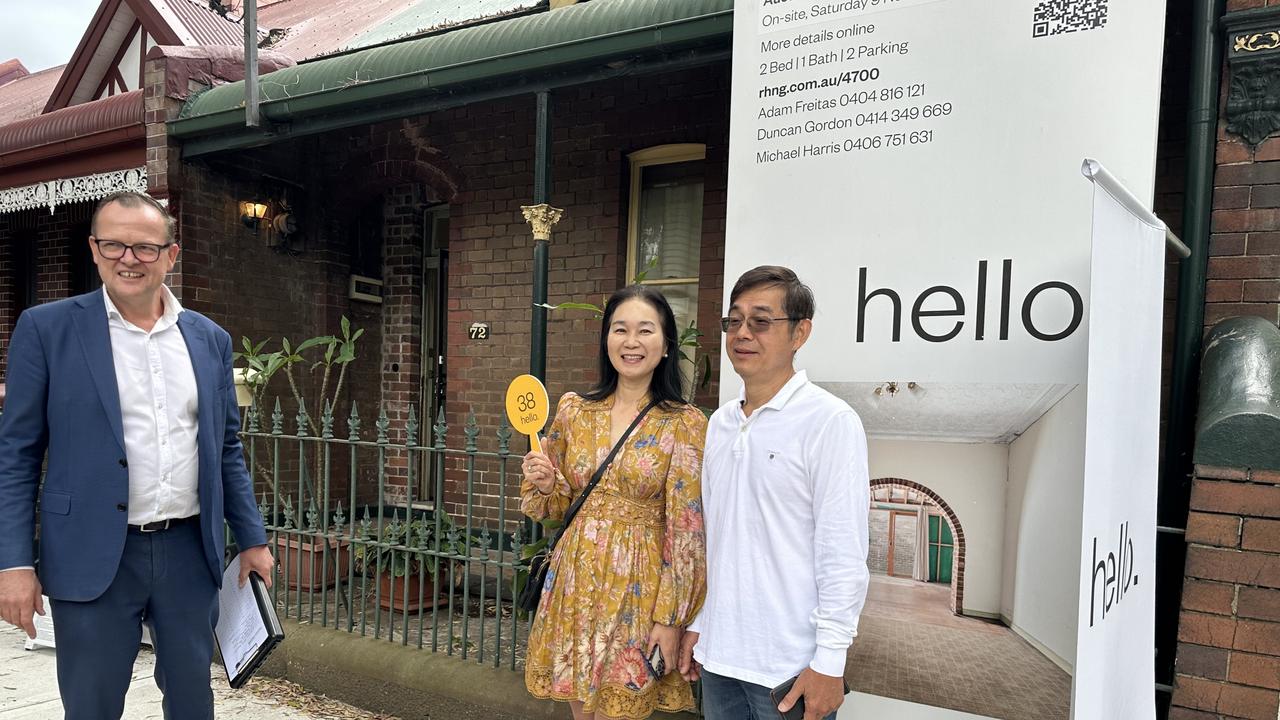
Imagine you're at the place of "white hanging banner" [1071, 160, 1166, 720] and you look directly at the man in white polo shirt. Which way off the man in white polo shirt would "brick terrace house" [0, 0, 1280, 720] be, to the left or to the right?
right

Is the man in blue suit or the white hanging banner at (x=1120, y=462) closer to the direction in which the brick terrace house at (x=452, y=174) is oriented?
the man in blue suit

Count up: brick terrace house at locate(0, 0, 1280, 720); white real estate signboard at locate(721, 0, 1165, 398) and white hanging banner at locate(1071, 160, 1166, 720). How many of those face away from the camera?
0

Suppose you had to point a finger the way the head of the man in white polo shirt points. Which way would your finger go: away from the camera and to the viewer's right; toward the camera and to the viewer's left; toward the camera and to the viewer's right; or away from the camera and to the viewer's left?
toward the camera and to the viewer's left

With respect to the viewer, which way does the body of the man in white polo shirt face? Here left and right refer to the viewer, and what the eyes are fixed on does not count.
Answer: facing the viewer and to the left of the viewer

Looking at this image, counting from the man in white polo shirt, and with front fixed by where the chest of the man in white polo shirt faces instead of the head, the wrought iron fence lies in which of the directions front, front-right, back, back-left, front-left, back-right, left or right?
right

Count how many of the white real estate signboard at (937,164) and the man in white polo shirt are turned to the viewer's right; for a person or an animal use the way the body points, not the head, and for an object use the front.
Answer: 0

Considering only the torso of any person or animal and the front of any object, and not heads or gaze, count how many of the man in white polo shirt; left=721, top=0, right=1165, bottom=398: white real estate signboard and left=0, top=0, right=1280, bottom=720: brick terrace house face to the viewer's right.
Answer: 0
